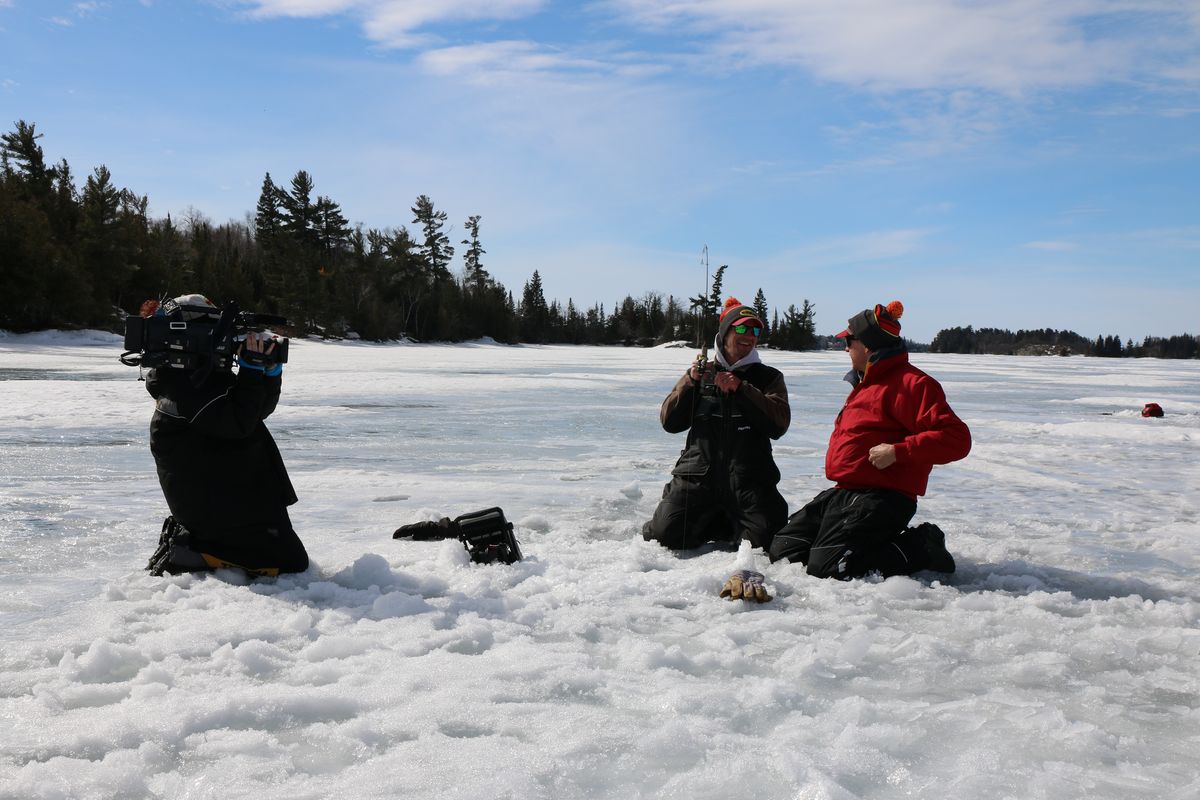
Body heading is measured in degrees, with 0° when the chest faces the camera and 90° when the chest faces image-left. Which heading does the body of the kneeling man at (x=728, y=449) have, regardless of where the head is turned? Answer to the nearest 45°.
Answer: approximately 0°

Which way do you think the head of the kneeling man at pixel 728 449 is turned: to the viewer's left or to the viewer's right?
to the viewer's right

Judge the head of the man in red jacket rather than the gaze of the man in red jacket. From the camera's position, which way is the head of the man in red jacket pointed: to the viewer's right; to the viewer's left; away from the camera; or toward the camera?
to the viewer's left

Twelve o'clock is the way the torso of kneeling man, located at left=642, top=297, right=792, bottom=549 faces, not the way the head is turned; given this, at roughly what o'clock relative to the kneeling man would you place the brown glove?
The brown glove is roughly at 12 o'clock from the kneeling man.

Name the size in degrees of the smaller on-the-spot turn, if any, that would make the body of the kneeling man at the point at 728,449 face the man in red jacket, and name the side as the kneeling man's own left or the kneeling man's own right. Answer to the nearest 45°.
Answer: approximately 45° to the kneeling man's own left

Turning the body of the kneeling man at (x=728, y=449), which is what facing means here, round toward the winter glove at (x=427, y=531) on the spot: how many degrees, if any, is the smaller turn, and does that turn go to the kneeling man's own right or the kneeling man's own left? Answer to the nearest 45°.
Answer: approximately 90° to the kneeling man's own right

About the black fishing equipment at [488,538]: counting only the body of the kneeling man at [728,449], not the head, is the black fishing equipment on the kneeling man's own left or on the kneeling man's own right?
on the kneeling man's own right
